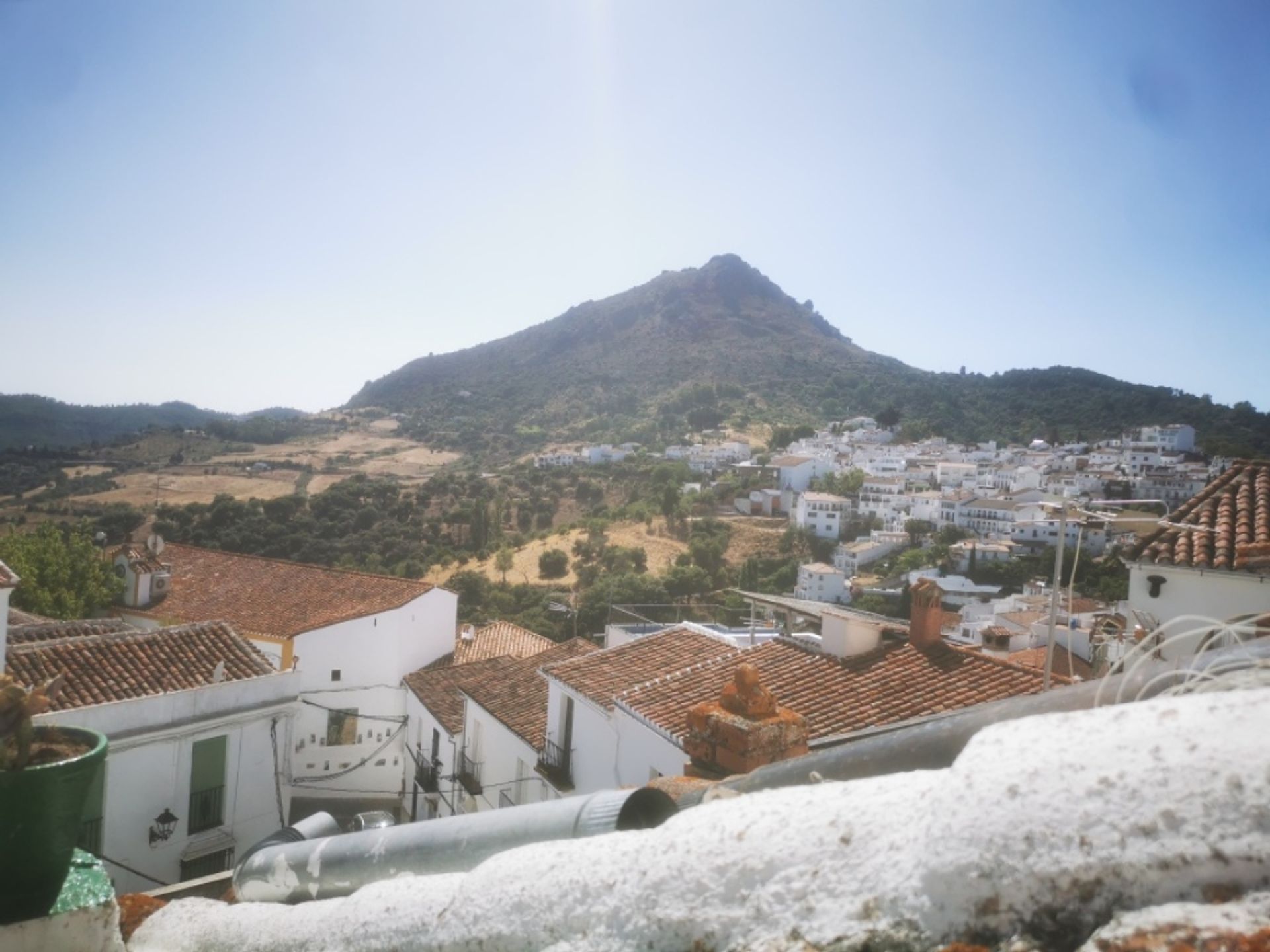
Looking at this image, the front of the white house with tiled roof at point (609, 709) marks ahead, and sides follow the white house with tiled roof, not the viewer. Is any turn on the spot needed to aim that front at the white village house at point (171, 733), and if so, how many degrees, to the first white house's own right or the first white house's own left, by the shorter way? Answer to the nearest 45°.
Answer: approximately 45° to the first white house's own right

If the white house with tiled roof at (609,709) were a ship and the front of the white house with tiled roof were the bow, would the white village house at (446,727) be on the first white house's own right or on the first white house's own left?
on the first white house's own right

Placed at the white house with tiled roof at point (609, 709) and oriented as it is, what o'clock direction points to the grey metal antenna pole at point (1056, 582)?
The grey metal antenna pole is roughly at 9 o'clock from the white house with tiled roof.

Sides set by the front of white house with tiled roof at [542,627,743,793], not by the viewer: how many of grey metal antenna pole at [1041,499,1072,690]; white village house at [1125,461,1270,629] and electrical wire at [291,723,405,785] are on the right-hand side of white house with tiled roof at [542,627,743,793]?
1

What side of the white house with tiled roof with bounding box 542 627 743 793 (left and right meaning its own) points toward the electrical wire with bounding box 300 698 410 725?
right

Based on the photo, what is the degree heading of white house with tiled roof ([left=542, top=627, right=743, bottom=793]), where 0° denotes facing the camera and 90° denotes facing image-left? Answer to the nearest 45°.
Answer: approximately 45°

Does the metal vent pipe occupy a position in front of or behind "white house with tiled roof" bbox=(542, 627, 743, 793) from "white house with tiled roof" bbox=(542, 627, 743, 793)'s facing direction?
in front

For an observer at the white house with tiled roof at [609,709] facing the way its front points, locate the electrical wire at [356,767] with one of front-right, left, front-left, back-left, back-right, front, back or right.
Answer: right

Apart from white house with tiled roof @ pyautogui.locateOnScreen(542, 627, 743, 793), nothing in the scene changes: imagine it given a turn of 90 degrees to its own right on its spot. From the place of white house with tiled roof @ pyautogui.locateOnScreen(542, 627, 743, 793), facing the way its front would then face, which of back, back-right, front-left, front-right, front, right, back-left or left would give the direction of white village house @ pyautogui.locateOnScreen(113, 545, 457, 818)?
front
